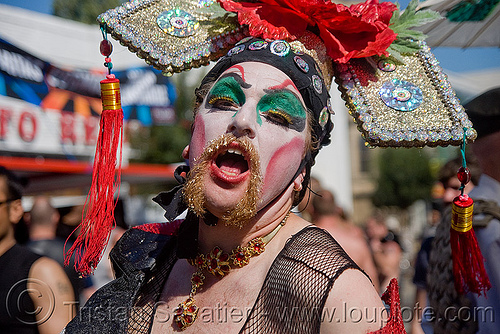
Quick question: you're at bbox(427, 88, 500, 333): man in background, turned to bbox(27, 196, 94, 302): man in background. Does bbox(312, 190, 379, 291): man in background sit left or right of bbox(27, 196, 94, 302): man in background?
right
